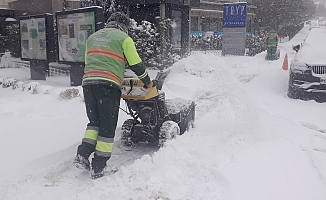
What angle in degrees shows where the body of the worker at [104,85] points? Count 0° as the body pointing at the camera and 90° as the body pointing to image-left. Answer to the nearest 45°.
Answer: approximately 225°

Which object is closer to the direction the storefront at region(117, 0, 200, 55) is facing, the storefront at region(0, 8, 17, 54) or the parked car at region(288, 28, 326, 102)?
the parked car

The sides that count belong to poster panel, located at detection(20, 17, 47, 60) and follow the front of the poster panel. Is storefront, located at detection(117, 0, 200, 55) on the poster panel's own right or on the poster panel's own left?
on the poster panel's own left

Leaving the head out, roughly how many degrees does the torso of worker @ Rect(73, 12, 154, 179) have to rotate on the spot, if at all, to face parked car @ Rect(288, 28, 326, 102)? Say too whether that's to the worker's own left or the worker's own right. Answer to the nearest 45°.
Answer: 0° — they already face it

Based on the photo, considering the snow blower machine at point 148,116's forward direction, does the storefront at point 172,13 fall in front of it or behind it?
in front

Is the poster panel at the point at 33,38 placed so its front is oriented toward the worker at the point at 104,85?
yes

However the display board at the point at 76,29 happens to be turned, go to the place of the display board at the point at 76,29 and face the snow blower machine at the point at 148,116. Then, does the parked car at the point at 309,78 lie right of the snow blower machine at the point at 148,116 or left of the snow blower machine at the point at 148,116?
left

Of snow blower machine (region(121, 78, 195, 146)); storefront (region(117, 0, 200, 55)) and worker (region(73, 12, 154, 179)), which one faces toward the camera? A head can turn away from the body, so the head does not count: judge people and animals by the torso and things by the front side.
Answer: the storefront

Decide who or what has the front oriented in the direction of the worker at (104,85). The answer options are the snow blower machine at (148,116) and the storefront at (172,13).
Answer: the storefront

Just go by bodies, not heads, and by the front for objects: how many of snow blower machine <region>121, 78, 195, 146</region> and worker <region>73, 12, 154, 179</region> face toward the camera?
0

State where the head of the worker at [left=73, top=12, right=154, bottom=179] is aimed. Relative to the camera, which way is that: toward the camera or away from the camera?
away from the camera

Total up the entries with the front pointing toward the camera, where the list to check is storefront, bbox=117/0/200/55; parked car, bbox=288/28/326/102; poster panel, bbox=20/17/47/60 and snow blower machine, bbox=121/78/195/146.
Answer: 3

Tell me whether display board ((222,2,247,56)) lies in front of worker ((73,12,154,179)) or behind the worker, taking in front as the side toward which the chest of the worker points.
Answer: in front

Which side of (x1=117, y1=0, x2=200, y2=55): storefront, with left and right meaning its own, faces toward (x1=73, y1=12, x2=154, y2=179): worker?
front

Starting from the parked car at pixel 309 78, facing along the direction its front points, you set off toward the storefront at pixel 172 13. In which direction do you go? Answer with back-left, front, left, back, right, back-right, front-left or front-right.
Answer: back-right
